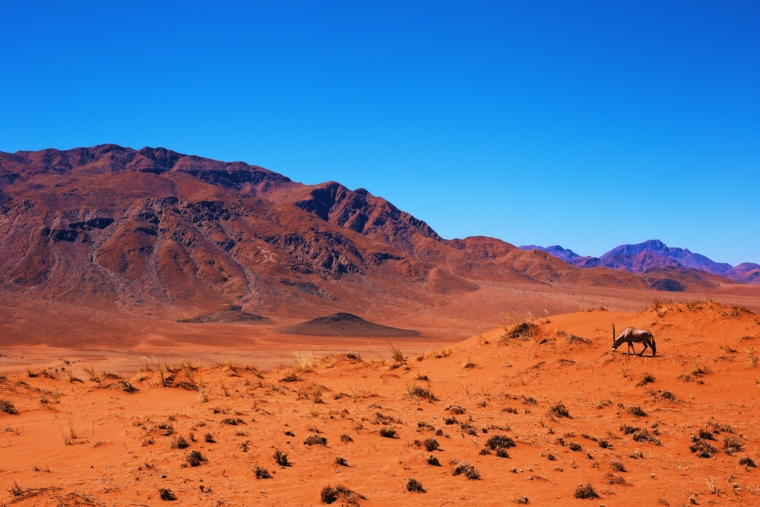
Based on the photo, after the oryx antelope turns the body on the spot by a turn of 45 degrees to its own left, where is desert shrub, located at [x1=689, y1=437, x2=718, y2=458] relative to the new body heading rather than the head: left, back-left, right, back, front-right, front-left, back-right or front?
front-left

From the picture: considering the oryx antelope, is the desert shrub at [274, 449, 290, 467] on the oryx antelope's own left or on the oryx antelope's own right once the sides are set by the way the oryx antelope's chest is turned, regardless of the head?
on the oryx antelope's own left

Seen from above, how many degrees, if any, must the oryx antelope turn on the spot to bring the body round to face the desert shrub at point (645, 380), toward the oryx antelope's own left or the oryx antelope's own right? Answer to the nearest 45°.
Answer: approximately 90° to the oryx antelope's own left

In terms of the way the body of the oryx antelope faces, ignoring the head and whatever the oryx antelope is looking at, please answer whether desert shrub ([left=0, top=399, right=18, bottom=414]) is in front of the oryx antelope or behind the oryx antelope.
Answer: in front

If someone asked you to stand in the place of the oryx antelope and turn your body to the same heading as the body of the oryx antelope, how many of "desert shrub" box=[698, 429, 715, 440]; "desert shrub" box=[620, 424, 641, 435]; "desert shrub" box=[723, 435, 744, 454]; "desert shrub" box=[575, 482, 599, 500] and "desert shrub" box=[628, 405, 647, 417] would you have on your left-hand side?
5

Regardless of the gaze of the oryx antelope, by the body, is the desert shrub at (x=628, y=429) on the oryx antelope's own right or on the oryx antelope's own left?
on the oryx antelope's own left

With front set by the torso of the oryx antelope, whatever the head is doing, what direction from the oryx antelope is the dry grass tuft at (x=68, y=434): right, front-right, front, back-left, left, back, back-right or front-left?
front-left

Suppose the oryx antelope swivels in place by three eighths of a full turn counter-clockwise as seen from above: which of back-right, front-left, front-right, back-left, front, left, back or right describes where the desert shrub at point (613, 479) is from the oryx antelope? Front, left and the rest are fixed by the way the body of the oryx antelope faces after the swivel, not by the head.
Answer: front-right

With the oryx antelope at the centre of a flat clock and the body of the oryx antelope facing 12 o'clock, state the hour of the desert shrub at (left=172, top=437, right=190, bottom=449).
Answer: The desert shrub is roughly at 10 o'clock from the oryx antelope.

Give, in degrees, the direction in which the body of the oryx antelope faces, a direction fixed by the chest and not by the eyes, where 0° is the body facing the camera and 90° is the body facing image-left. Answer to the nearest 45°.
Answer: approximately 90°

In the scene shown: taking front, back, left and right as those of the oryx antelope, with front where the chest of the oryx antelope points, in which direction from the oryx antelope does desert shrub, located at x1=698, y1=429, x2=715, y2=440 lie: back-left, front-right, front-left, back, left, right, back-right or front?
left

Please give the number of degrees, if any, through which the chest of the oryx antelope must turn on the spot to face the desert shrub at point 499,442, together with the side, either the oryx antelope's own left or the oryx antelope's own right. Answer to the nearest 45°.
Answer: approximately 90° to the oryx antelope's own left

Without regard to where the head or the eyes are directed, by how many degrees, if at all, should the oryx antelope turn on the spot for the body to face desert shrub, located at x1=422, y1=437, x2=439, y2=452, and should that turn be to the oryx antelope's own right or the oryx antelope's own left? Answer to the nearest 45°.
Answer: approximately 90° to the oryx antelope's own left
